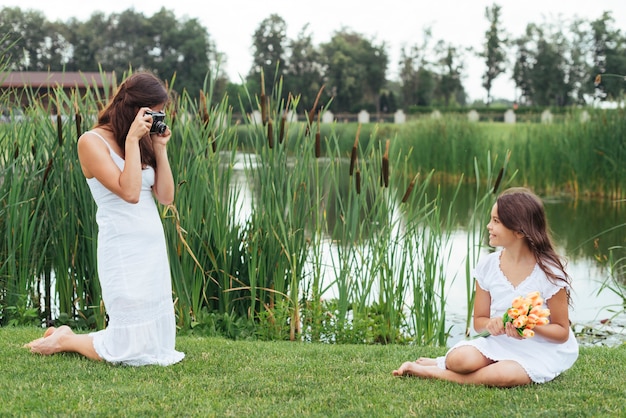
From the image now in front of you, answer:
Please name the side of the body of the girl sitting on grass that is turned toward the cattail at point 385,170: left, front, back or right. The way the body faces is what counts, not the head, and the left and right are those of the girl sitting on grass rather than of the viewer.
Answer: right

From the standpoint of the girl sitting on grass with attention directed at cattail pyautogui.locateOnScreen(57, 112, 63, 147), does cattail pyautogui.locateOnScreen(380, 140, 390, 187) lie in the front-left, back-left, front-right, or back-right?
front-right

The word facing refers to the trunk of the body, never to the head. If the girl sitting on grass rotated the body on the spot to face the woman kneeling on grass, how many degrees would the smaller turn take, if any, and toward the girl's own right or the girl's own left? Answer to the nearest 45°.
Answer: approximately 45° to the girl's own right

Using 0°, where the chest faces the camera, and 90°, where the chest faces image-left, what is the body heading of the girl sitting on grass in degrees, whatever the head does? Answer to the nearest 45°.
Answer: approximately 45°

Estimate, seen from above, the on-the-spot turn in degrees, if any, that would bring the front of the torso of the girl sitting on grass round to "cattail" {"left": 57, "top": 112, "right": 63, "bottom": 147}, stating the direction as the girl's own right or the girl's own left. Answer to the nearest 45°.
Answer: approximately 45° to the girl's own right

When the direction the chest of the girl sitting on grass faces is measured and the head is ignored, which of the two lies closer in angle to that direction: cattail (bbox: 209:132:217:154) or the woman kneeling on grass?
the woman kneeling on grass

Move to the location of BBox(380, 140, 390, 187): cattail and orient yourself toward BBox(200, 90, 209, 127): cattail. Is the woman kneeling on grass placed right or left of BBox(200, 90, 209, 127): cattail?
left

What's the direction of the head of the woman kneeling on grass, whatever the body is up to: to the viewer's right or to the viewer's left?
to the viewer's right

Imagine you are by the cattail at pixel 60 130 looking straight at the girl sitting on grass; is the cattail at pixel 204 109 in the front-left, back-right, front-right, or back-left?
front-left

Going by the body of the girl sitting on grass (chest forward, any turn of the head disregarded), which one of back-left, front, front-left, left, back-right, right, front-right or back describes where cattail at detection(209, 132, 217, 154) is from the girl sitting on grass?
right

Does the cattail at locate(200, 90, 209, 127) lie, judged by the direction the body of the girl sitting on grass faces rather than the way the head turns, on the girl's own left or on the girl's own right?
on the girl's own right

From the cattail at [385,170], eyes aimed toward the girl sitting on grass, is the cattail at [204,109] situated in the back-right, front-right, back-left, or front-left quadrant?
back-right

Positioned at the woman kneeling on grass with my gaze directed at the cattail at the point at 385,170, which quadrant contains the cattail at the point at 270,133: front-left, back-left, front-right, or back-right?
front-left

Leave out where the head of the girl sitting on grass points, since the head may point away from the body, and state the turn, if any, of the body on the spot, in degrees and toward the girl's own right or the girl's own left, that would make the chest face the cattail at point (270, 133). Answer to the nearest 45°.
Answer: approximately 90° to the girl's own right

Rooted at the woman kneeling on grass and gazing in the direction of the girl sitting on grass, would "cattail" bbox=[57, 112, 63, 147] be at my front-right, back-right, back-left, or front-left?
back-left

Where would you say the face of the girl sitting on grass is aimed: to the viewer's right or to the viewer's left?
to the viewer's left
